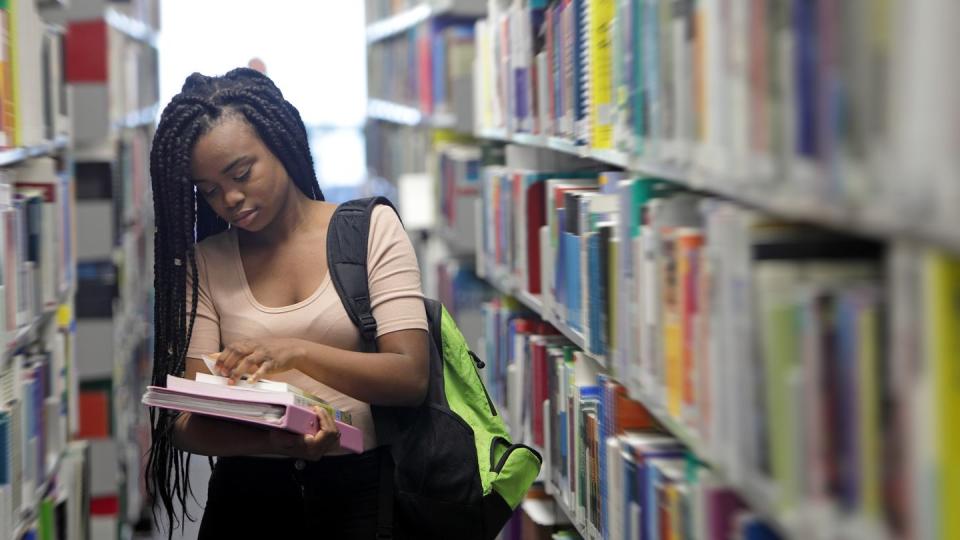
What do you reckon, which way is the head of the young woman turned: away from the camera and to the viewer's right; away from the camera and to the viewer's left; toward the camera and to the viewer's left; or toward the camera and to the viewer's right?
toward the camera and to the viewer's left

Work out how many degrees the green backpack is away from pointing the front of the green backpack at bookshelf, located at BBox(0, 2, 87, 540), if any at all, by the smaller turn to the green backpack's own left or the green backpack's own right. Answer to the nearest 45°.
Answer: approximately 135° to the green backpack's own left

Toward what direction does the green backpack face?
to the viewer's right

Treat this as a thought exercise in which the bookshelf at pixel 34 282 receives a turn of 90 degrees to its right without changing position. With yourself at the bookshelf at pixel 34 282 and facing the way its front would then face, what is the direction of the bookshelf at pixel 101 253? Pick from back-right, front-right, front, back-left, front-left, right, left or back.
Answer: back

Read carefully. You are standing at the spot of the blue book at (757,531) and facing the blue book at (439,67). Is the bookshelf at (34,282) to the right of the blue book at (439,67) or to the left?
left

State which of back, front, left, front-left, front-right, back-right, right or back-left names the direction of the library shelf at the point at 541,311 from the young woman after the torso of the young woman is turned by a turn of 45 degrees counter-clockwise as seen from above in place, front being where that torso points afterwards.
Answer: left

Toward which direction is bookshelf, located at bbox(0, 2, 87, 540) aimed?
to the viewer's right

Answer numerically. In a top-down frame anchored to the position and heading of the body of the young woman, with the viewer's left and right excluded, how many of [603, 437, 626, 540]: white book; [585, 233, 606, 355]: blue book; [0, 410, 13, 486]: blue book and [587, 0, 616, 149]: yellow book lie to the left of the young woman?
3

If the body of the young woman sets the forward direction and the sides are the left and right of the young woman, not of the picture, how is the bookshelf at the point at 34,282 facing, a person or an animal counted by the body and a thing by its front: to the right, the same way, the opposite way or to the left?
to the left
